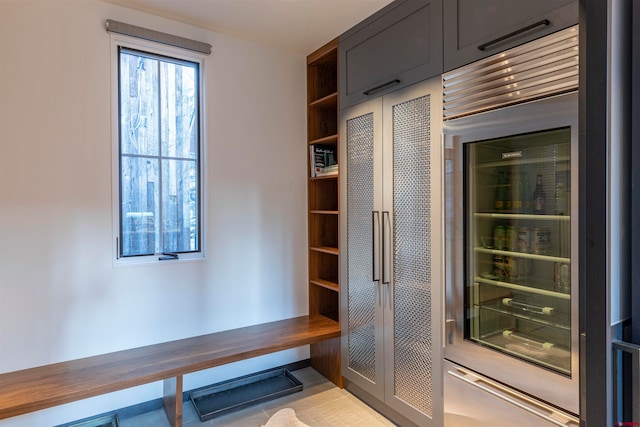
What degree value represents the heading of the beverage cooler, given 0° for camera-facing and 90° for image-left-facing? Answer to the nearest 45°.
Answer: approximately 45°

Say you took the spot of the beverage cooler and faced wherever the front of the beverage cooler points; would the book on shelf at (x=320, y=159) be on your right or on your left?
on your right

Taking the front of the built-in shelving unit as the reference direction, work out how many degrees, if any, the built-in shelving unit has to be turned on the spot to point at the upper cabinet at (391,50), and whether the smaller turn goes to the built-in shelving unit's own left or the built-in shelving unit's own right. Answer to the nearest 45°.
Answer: approximately 90° to the built-in shelving unit's own left

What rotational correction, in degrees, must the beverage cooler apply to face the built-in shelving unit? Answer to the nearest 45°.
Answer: approximately 90° to its right

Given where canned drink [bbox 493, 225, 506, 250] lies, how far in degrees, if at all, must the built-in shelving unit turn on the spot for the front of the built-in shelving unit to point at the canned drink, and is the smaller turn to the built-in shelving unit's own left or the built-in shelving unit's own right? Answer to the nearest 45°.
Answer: approximately 90° to the built-in shelving unit's own left

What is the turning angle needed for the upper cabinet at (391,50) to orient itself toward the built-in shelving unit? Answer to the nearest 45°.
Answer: approximately 90° to its right

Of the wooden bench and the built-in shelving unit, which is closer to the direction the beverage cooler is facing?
the wooden bench

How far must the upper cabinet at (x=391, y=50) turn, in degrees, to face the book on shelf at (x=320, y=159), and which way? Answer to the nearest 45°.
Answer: approximately 90° to its right
